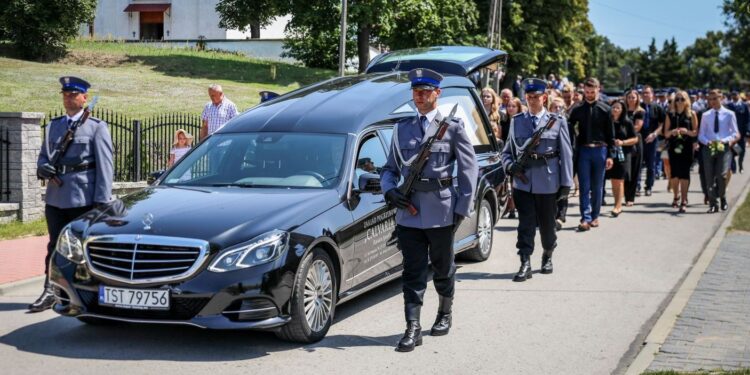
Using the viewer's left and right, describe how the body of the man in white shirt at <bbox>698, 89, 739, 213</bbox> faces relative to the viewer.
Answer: facing the viewer

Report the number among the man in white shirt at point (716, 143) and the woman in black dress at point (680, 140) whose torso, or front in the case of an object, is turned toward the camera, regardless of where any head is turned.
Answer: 2

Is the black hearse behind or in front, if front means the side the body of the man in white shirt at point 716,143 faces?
in front

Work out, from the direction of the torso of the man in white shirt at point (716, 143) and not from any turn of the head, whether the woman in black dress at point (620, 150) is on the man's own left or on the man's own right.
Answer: on the man's own right

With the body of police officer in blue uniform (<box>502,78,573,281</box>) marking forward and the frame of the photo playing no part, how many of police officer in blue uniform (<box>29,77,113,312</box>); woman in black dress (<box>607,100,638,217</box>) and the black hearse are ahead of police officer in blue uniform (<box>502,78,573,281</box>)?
2

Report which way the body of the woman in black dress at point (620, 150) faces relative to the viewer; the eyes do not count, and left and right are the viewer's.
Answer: facing the viewer and to the left of the viewer

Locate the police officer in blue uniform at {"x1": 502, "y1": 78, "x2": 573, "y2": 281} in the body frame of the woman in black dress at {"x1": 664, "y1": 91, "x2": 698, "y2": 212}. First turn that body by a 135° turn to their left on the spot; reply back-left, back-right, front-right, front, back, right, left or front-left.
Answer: back-right

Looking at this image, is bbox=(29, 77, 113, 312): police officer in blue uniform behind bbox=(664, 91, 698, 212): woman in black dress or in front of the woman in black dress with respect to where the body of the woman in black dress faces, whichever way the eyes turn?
in front

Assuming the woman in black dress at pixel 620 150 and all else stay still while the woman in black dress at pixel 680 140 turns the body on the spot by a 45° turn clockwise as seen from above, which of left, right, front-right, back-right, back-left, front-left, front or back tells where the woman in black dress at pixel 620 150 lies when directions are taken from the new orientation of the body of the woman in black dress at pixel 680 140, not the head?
front

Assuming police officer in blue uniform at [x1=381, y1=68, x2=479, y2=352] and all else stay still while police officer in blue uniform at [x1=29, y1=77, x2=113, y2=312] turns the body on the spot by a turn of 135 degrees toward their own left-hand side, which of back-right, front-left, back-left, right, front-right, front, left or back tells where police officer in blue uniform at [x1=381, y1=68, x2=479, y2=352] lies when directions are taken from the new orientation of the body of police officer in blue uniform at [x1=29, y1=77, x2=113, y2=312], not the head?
front-right
